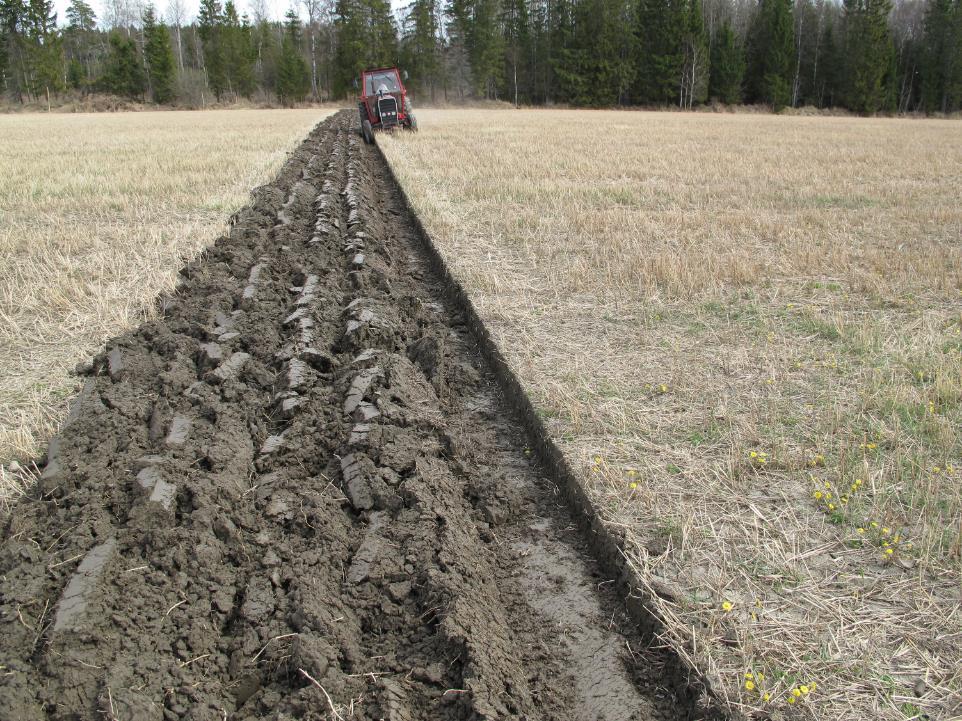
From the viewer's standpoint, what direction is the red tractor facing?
toward the camera

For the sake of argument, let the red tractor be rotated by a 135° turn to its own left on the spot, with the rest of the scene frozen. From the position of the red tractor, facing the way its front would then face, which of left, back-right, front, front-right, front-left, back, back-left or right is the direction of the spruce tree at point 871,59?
front
